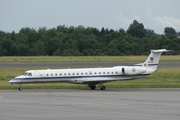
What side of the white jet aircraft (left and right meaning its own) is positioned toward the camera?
left
